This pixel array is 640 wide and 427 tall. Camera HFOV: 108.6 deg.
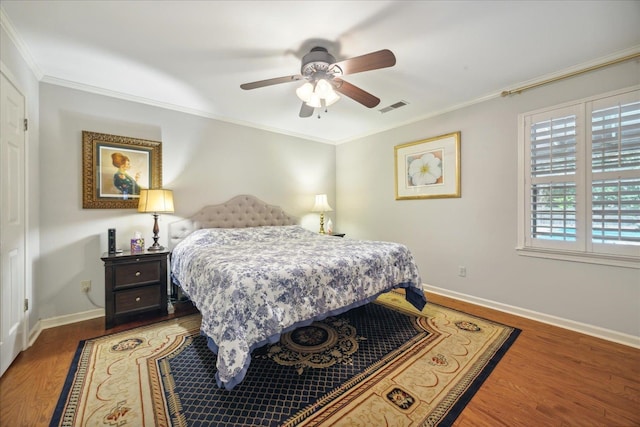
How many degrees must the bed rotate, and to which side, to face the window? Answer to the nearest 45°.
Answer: approximately 45° to its left

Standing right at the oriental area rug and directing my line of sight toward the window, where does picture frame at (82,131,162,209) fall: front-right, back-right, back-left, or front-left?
back-left

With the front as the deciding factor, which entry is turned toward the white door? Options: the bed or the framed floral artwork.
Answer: the framed floral artwork

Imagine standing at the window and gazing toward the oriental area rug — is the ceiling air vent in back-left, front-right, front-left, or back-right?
front-right

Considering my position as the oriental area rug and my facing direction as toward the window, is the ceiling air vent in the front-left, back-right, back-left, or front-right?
front-left

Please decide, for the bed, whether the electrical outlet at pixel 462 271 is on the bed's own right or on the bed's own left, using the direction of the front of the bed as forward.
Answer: on the bed's own left

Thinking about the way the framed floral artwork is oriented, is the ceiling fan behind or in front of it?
in front

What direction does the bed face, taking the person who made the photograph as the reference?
facing the viewer and to the right of the viewer

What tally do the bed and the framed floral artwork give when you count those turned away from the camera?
0

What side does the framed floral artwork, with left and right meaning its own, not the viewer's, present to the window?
left

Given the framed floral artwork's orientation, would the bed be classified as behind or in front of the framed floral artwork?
in front

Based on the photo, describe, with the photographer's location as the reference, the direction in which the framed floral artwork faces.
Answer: facing the viewer and to the left of the viewer
